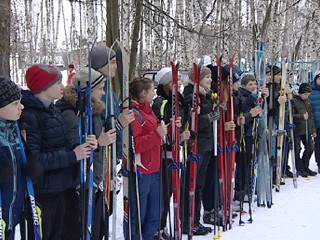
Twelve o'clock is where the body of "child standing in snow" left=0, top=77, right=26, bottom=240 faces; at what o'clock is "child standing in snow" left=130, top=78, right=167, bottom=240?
"child standing in snow" left=130, top=78, right=167, bottom=240 is roughly at 9 o'clock from "child standing in snow" left=0, top=77, right=26, bottom=240.

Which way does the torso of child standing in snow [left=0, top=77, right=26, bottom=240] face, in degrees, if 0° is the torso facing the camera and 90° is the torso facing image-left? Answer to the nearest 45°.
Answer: approximately 315°

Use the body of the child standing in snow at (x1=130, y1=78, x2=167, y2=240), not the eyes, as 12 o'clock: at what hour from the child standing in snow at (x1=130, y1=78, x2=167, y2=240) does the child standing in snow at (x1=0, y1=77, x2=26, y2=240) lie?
the child standing in snow at (x1=0, y1=77, x2=26, y2=240) is roughly at 4 o'clock from the child standing in snow at (x1=130, y1=78, x2=167, y2=240).

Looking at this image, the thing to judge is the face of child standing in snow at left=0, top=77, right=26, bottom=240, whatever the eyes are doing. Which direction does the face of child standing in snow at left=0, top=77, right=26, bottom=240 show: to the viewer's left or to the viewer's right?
to the viewer's right
